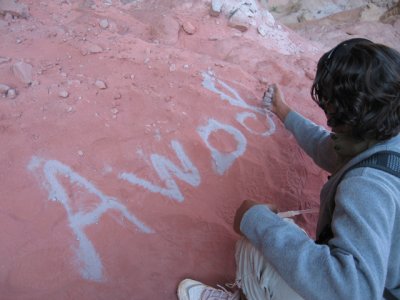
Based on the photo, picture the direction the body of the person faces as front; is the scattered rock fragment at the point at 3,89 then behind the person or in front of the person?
in front

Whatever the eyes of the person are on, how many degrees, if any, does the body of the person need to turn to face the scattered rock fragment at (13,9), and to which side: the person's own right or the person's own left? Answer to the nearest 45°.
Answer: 0° — they already face it

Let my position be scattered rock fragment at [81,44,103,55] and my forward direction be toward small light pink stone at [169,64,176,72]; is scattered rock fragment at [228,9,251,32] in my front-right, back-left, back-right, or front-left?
front-left

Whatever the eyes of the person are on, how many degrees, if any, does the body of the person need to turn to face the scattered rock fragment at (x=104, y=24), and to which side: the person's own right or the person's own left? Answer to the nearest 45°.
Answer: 0° — they already face it

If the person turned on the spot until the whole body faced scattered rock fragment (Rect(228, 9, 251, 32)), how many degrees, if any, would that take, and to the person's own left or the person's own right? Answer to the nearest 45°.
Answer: approximately 45° to the person's own right

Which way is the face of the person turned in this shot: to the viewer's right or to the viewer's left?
to the viewer's left

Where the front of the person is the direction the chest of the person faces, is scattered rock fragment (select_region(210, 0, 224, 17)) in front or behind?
in front

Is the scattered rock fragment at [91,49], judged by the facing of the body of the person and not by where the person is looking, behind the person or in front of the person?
in front

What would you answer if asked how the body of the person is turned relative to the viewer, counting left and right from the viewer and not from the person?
facing away from the viewer and to the left of the viewer

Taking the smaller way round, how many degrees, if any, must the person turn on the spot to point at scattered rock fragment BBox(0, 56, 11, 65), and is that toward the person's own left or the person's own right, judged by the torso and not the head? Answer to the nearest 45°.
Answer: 0° — they already face it

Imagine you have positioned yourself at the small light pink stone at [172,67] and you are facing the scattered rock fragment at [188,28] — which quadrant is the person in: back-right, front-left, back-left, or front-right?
back-right
